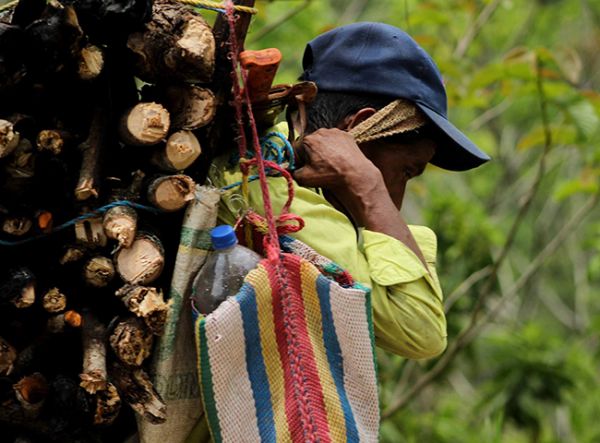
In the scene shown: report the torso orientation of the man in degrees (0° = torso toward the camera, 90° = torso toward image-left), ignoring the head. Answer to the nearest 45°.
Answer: approximately 270°
